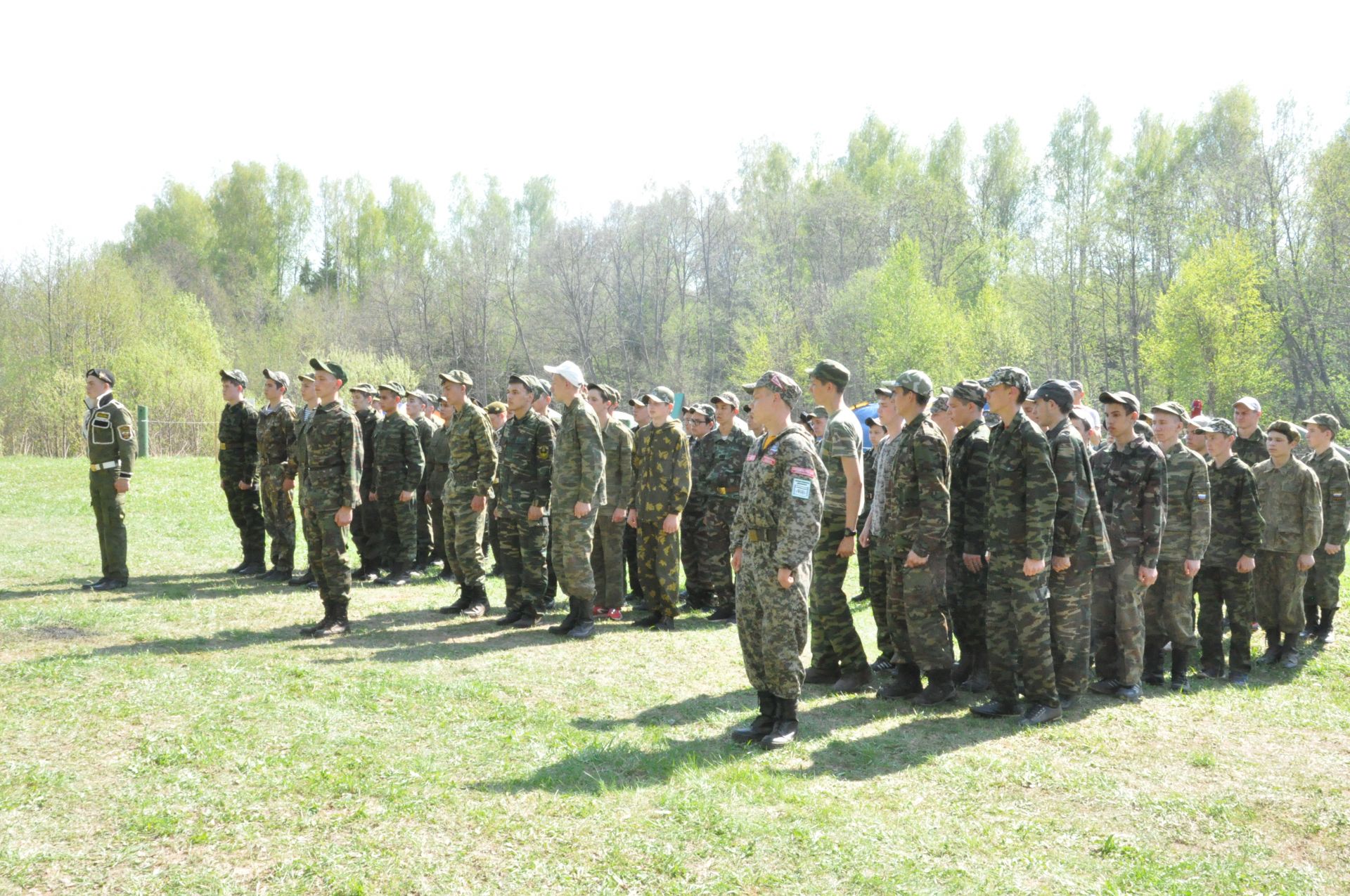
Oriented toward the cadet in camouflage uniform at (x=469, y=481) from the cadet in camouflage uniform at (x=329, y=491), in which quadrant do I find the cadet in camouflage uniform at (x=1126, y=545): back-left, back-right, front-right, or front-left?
front-right

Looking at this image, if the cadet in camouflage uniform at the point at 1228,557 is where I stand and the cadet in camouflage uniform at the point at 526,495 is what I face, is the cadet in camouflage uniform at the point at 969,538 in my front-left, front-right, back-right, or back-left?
front-left

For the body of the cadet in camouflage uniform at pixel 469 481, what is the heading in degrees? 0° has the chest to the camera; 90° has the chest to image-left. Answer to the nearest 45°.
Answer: approximately 45°

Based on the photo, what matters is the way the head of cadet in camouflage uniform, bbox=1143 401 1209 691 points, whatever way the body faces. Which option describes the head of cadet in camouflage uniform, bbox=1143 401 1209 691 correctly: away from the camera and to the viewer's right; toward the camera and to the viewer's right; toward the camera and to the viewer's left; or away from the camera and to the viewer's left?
toward the camera and to the viewer's left

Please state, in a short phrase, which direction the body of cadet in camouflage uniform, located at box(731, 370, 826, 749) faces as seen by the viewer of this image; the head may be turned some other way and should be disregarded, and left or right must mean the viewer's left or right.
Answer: facing the viewer and to the left of the viewer

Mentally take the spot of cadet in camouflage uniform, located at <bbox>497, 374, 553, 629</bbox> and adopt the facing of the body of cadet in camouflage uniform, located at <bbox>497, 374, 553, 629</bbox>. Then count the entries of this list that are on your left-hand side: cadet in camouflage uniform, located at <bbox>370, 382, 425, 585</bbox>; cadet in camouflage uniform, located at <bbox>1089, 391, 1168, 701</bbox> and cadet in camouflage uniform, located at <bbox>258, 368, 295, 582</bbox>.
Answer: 1

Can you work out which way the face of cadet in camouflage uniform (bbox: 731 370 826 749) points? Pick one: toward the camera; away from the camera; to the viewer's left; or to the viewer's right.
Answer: to the viewer's left

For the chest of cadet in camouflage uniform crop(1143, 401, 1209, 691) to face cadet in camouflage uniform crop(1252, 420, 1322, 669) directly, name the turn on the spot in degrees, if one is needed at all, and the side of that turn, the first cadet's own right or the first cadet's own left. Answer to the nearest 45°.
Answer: approximately 180°

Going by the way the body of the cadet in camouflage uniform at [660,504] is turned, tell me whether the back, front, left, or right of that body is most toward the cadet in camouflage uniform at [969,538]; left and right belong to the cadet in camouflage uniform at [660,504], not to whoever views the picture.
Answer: left

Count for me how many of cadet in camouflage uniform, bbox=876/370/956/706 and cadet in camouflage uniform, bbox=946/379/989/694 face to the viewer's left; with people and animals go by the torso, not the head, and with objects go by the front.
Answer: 2

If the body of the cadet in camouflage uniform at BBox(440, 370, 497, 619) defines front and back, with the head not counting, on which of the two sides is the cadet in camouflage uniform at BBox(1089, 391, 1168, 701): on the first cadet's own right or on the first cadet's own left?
on the first cadet's own left

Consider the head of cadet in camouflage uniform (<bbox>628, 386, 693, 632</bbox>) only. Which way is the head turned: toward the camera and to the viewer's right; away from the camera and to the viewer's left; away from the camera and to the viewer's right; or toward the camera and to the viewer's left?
toward the camera and to the viewer's left

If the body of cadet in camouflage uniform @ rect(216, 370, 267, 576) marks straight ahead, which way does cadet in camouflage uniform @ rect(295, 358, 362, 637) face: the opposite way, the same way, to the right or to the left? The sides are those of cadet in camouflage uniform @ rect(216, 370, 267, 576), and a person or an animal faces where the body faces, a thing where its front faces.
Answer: the same way

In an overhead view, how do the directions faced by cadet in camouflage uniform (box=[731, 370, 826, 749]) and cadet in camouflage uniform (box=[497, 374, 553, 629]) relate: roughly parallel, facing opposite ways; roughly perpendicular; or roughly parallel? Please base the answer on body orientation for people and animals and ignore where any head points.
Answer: roughly parallel

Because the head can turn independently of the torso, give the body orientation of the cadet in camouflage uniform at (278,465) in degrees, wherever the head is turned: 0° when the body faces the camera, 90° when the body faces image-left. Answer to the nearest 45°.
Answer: approximately 45°

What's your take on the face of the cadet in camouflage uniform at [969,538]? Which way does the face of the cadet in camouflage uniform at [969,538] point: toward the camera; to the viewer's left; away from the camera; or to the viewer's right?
to the viewer's left

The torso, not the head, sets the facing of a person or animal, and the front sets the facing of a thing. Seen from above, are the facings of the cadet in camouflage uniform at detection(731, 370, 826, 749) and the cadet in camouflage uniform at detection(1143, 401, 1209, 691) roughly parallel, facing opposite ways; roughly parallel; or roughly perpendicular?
roughly parallel

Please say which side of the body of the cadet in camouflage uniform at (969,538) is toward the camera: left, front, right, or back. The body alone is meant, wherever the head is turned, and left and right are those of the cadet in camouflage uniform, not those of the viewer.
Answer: left
